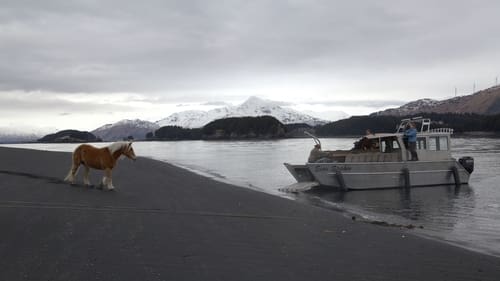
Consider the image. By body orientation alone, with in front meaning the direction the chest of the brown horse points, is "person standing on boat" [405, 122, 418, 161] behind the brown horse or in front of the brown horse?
in front

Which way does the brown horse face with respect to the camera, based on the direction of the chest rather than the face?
to the viewer's right

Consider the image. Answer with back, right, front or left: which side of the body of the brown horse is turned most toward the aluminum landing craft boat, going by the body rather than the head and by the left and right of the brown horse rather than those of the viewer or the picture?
front
